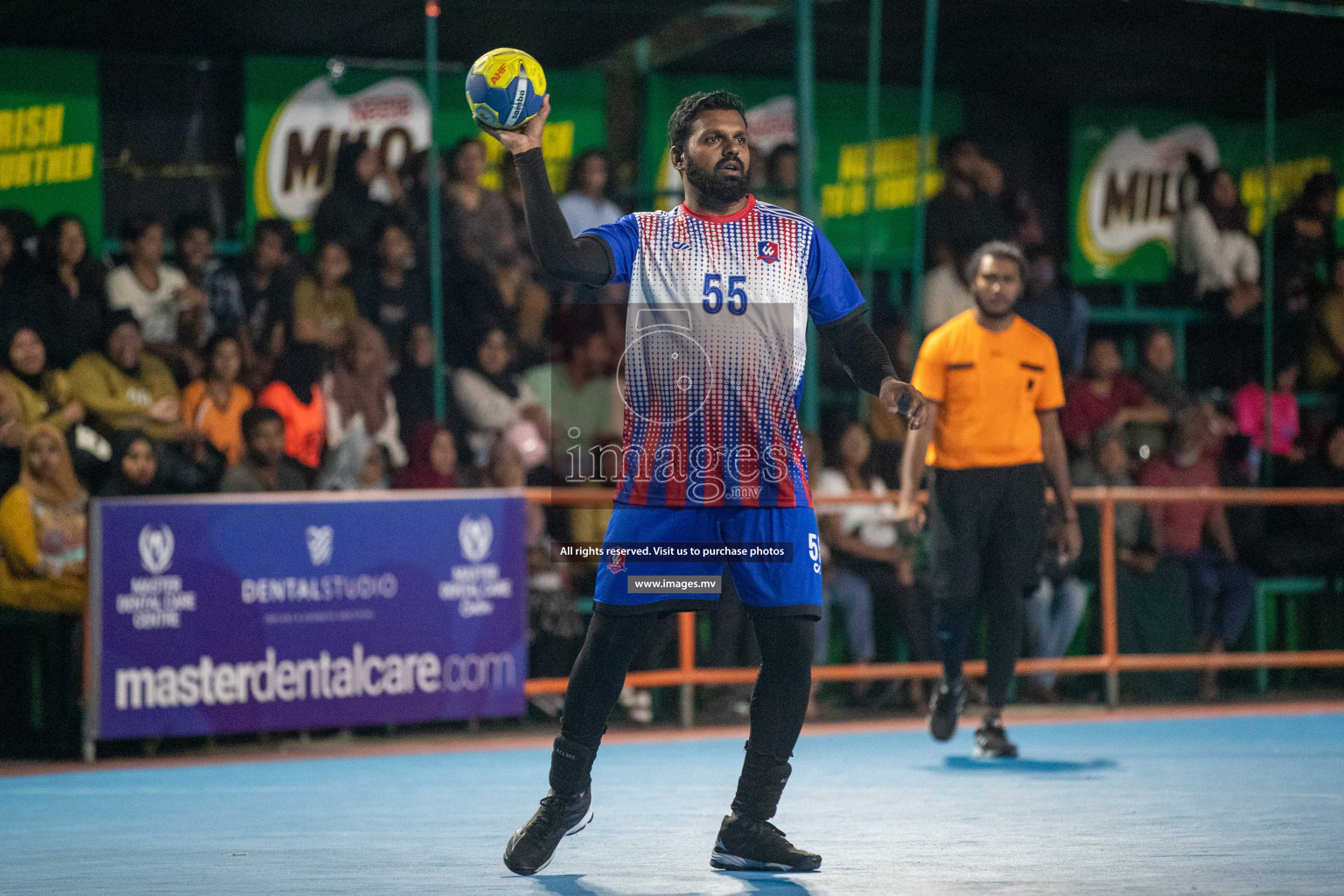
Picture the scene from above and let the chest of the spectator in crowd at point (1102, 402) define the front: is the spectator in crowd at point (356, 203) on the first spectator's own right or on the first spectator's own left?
on the first spectator's own right

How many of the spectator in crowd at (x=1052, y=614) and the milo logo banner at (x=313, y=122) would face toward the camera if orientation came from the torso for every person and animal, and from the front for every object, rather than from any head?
2

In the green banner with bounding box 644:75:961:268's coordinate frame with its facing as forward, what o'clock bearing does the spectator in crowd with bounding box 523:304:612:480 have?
The spectator in crowd is roughly at 1 o'clock from the green banner.

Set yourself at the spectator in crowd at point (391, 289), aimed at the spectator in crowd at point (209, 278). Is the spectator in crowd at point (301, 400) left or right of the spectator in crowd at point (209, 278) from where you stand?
left

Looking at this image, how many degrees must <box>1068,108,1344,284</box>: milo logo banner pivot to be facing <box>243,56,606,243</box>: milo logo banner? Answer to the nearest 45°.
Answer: approximately 45° to its right

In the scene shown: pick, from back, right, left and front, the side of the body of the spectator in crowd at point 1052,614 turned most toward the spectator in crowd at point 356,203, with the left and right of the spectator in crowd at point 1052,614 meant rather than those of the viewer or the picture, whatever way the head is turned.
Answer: right

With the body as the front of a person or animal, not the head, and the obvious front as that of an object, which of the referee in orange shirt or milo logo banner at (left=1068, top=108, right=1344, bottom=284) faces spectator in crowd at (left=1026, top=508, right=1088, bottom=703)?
the milo logo banner

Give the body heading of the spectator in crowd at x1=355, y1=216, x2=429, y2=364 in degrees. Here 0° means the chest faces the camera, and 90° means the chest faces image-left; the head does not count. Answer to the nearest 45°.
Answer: approximately 0°

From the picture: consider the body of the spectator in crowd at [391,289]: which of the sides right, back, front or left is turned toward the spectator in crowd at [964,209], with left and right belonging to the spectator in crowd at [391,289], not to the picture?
left

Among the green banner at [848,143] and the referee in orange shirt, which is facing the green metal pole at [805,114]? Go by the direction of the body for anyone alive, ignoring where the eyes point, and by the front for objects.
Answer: the green banner
